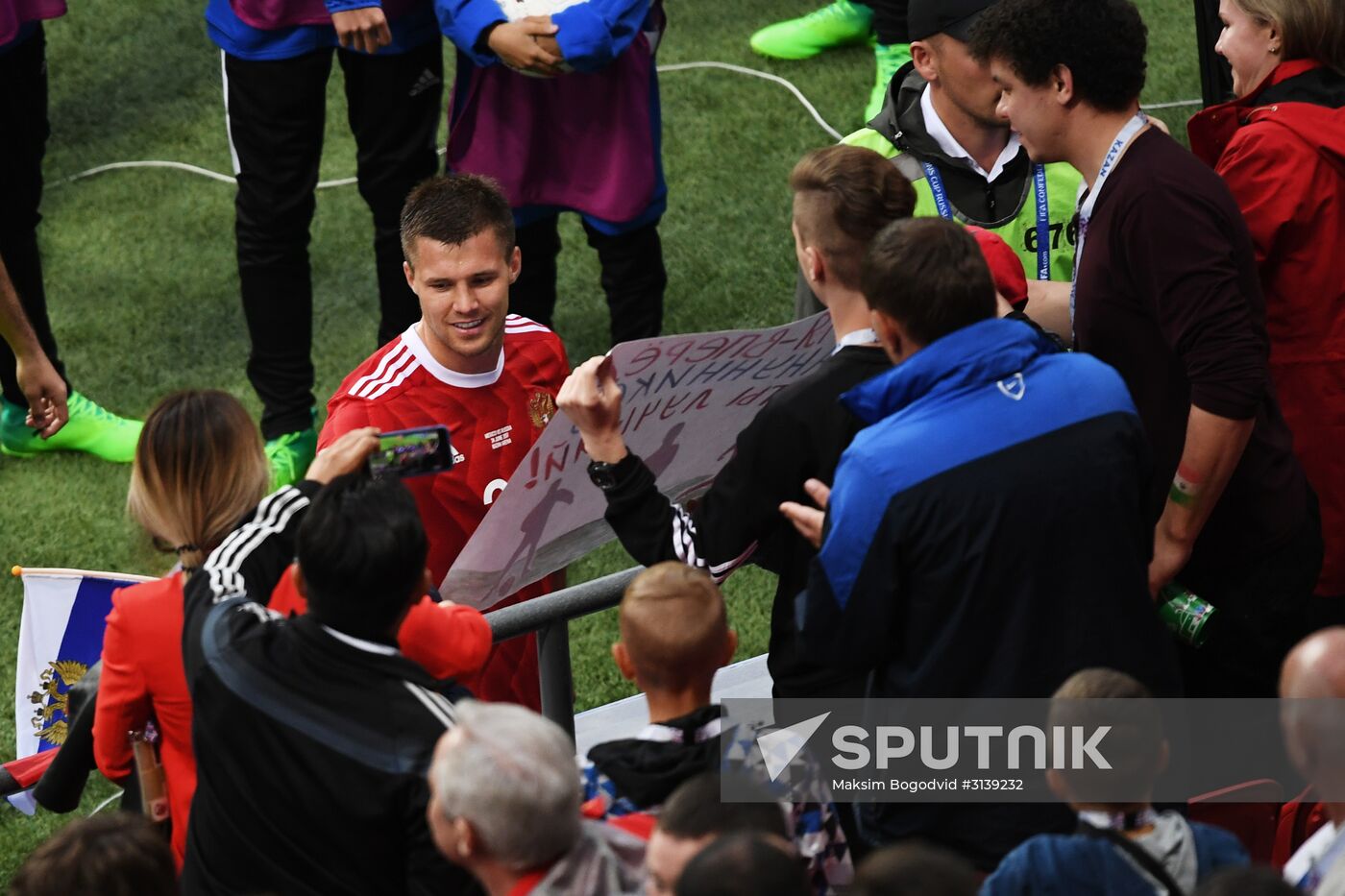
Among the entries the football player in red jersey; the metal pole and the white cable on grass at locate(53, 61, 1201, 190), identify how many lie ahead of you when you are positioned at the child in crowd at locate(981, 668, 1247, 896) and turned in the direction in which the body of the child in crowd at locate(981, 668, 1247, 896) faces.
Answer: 3

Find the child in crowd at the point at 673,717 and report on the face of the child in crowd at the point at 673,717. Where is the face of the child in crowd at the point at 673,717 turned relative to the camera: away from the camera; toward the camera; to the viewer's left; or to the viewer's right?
away from the camera

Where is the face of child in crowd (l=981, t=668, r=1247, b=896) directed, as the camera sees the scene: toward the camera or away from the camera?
away from the camera

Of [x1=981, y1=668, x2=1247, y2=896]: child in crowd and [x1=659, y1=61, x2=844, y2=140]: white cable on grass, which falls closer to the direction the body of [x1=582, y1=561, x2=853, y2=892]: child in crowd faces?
the white cable on grass

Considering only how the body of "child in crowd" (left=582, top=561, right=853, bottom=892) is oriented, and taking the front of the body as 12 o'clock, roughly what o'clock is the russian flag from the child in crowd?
The russian flag is roughly at 10 o'clock from the child in crowd.

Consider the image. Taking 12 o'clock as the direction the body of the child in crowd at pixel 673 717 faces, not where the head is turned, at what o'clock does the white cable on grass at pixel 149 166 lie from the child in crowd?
The white cable on grass is roughly at 11 o'clock from the child in crowd.

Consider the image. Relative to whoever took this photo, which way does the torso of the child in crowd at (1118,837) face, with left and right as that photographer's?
facing away from the viewer and to the left of the viewer

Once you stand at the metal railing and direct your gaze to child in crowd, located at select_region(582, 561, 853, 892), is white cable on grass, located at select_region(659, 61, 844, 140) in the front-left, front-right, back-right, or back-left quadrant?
back-left

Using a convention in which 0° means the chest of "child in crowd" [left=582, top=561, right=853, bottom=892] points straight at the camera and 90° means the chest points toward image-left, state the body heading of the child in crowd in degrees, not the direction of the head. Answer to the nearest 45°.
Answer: approximately 180°
